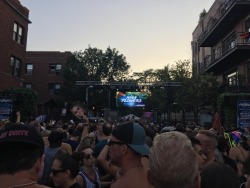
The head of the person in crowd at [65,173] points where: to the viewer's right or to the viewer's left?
to the viewer's left

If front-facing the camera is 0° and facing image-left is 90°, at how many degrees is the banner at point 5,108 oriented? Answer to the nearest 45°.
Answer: approximately 0°

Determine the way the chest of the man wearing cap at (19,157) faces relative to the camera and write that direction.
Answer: away from the camera

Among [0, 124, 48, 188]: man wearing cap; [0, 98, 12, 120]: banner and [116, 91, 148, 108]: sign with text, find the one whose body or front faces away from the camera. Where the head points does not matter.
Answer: the man wearing cap

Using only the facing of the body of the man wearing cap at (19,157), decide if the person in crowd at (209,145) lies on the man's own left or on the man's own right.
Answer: on the man's own right

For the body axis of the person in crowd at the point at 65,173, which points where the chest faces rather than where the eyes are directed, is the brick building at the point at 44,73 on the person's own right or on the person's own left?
on the person's own right

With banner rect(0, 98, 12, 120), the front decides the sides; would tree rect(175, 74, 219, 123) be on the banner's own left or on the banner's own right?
on the banner's own left

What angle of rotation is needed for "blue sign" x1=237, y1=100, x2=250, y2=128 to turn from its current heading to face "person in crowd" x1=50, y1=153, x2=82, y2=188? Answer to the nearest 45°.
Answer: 0° — it already faces them

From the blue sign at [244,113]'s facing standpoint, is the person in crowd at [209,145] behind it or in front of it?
in front
